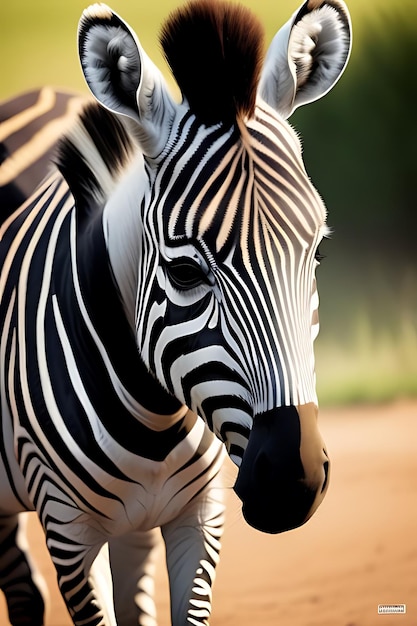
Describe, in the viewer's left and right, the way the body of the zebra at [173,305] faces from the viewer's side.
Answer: facing the viewer and to the right of the viewer
